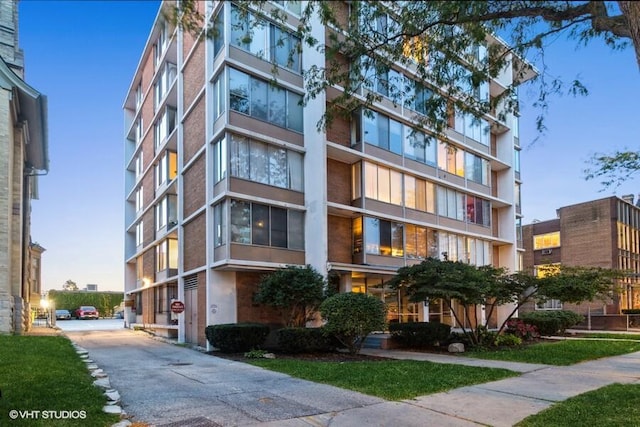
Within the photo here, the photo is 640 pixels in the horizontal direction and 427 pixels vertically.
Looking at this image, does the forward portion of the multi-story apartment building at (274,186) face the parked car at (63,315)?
no

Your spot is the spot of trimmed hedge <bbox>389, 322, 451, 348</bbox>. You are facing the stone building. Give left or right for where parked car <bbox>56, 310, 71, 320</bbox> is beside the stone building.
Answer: right

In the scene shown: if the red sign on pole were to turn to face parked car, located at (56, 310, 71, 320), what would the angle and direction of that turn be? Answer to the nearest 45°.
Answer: approximately 180°

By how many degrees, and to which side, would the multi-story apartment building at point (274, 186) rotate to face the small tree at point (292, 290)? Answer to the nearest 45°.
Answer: approximately 45° to its right

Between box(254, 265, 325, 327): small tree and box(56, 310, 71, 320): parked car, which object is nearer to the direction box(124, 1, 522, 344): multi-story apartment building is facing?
the small tree

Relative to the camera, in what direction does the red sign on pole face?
facing the viewer

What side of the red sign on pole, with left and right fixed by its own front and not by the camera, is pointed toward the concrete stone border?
front

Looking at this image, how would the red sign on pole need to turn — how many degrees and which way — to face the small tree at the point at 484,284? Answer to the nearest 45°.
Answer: approximately 45° to its left

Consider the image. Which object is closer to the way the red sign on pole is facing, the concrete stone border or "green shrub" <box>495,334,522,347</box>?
the concrete stone border

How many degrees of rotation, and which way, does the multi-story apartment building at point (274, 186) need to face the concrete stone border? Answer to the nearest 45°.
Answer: approximately 45° to its right
